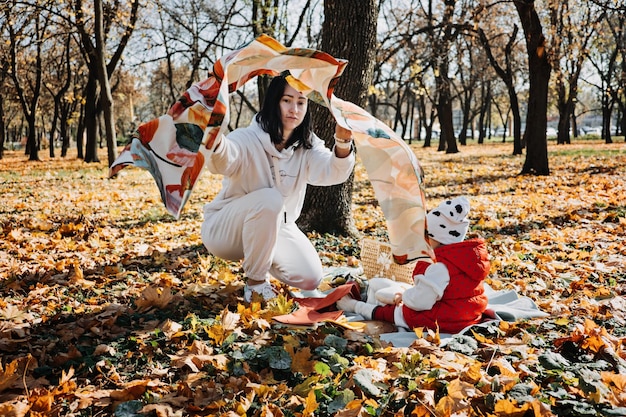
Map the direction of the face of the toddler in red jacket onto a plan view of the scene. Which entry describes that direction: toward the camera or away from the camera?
away from the camera

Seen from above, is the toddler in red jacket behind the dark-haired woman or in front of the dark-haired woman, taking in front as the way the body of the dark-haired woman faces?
in front

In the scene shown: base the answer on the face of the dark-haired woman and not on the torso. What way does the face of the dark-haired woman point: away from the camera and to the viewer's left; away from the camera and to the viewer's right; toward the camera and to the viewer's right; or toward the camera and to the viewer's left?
toward the camera and to the viewer's right

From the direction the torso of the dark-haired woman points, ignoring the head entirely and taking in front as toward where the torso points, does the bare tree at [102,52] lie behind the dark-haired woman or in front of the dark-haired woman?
behind

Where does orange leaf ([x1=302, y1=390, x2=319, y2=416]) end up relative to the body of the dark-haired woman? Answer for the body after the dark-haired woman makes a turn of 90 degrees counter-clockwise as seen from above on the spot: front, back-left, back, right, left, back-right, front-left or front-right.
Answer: back-right

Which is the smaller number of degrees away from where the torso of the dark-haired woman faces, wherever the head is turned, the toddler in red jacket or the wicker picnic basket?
the toddler in red jacket

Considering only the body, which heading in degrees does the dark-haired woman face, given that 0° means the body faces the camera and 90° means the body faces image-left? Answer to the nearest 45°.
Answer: approximately 315°

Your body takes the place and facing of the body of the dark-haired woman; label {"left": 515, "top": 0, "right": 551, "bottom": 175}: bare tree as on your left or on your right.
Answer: on your left

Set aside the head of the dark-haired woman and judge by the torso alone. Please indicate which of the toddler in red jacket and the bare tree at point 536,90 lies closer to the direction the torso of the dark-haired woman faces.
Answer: the toddler in red jacket

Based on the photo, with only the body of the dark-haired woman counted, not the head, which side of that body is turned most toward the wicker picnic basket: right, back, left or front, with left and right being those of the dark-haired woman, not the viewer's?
left
